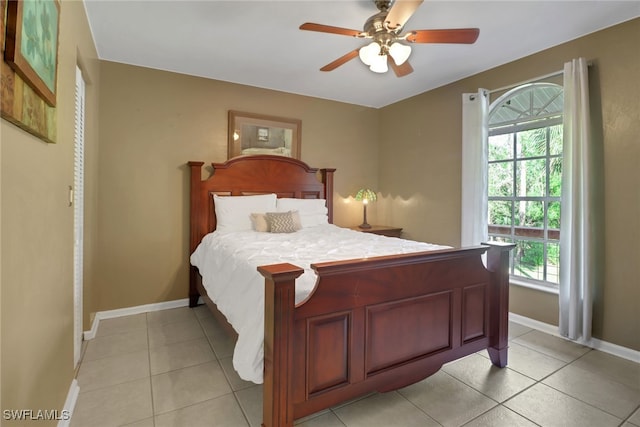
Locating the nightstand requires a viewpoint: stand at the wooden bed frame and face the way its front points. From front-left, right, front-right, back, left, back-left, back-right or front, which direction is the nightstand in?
back-left

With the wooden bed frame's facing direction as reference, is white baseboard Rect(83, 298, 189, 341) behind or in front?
behind

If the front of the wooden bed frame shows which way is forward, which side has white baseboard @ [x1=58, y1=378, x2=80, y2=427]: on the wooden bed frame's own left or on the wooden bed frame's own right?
on the wooden bed frame's own right

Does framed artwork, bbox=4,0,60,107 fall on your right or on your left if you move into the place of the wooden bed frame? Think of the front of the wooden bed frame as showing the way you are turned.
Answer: on your right

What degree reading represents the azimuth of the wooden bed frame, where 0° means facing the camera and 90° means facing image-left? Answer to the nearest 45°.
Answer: approximately 315°

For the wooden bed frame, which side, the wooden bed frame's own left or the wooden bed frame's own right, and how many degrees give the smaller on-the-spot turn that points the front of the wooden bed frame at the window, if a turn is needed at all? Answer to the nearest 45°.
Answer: approximately 90° to the wooden bed frame's own left

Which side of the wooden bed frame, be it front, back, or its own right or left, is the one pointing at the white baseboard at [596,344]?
left

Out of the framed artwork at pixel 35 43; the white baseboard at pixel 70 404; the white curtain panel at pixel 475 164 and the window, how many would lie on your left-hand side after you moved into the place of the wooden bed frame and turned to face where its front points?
2

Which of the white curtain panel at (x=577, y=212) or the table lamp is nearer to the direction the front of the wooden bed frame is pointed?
the white curtain panel
